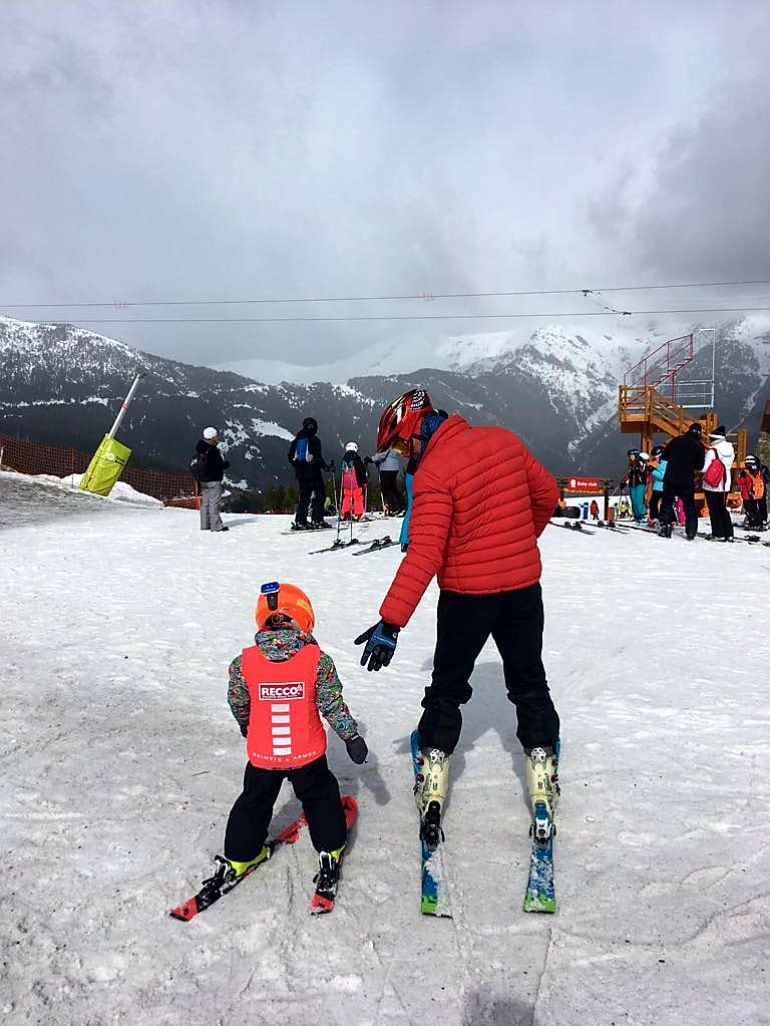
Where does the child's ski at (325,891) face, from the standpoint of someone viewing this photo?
facing away from the viewer

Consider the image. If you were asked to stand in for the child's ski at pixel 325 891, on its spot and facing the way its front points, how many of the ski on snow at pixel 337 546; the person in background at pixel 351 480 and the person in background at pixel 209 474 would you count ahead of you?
3

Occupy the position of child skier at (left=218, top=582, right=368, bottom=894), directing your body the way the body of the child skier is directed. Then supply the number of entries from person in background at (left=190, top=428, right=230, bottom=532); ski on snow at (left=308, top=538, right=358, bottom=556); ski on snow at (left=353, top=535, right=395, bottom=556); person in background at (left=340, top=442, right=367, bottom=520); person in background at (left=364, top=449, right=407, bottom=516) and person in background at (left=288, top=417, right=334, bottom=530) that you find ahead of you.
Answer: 6

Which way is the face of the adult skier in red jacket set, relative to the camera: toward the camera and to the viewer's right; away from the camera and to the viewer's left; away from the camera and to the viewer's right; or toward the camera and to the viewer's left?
away from the camera and to the viewer's left

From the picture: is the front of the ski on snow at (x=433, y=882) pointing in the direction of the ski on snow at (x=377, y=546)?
yes

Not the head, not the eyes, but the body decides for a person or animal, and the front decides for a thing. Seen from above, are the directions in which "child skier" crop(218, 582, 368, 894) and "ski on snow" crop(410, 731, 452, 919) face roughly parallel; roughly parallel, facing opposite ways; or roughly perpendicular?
roughly parallel

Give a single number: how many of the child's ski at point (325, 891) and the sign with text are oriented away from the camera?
1

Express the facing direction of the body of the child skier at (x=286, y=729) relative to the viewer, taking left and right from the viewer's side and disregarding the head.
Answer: facing away from the viewer

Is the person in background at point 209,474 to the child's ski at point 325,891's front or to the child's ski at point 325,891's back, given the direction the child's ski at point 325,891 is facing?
to the front

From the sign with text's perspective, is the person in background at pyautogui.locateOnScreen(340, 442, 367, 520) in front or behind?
in front

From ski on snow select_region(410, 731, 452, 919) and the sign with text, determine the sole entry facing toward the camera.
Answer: the sign with text

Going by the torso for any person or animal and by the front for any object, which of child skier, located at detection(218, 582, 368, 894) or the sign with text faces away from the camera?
the child skier

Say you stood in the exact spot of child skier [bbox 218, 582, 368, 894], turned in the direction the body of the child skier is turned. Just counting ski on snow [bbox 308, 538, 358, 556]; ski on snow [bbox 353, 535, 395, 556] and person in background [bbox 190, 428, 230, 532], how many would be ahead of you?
3

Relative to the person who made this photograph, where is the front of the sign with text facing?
facing the viewer

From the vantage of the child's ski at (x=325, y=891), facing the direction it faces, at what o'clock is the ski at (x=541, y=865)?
the ski at (x=541, y=865) is roughly at 3 o'clock from the child's ski at (x=325, y=891).

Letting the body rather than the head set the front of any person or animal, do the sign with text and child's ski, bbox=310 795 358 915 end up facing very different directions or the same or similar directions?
very different directions

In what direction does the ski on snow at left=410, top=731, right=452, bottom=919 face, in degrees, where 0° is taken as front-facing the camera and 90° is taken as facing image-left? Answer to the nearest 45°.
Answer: approximately 180°

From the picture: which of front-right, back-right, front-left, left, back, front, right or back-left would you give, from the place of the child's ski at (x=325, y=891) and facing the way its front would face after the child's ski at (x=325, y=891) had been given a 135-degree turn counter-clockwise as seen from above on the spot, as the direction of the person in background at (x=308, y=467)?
back-right
